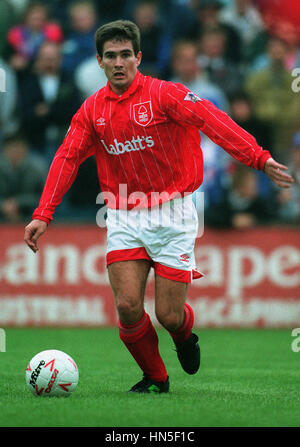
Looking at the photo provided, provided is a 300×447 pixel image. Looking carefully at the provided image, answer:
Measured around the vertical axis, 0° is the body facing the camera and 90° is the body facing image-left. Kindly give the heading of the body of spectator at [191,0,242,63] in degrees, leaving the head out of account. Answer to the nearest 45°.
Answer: approximately 0°

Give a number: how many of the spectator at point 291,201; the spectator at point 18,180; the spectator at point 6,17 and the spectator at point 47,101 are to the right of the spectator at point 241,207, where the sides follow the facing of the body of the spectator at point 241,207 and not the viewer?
3

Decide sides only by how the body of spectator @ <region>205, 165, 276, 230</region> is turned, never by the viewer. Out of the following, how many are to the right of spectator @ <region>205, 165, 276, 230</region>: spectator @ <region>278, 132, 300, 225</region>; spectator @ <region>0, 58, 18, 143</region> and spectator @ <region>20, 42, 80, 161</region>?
2

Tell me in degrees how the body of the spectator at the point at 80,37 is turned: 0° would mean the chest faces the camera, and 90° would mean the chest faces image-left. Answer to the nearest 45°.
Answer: approximately 0°

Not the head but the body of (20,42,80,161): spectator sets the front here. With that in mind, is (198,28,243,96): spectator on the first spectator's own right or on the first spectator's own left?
on the first spectator's own left

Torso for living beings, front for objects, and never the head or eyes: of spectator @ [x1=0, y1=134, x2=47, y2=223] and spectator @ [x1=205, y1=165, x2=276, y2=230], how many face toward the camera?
2
